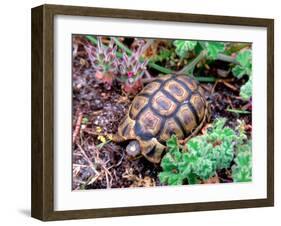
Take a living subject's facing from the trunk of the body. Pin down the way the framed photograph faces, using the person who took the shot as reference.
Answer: facing the viewer and to the right of the viewer
